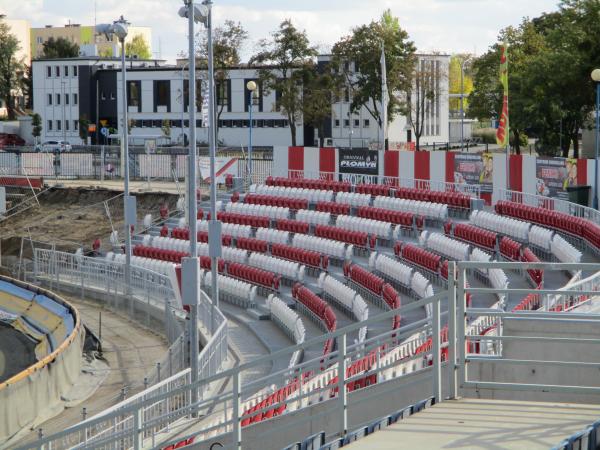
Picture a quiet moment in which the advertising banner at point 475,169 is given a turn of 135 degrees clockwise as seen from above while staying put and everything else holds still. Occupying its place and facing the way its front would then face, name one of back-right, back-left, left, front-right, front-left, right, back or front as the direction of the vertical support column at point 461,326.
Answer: back-left

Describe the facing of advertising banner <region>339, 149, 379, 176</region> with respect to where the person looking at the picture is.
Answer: facing the viewer

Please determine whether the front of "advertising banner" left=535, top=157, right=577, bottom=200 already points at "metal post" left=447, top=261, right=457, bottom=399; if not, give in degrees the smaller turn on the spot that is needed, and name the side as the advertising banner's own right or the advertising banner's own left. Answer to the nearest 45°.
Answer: approximately 45° to the advertising banner's own left

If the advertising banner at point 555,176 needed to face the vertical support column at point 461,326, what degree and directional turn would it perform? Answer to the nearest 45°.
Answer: approximately 45° to its left

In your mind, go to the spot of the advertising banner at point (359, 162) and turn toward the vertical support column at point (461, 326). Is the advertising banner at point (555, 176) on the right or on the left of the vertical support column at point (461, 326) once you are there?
left

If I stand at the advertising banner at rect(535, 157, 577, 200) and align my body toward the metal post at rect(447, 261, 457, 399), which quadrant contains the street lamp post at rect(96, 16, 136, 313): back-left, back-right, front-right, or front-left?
front-right

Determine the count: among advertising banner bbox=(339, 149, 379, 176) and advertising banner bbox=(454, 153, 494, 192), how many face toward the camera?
2

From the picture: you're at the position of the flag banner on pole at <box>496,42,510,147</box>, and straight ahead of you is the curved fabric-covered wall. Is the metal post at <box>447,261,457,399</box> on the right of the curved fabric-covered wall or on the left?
left

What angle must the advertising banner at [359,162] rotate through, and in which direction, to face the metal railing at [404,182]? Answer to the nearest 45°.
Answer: approximately 45° to its left

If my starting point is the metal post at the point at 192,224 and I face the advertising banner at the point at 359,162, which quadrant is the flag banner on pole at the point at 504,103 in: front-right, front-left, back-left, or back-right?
front-right

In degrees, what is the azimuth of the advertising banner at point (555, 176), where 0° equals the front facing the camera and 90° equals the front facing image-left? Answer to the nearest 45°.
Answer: approximately 45°

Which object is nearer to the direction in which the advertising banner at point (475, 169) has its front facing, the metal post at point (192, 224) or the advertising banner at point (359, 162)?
the metal post

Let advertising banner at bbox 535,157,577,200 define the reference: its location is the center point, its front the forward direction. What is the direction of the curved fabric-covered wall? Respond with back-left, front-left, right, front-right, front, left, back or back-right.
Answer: front

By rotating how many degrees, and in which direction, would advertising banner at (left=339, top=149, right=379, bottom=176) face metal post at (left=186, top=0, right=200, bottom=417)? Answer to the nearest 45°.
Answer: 0° — it already faces it

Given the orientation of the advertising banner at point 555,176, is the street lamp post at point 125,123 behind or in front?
in front
